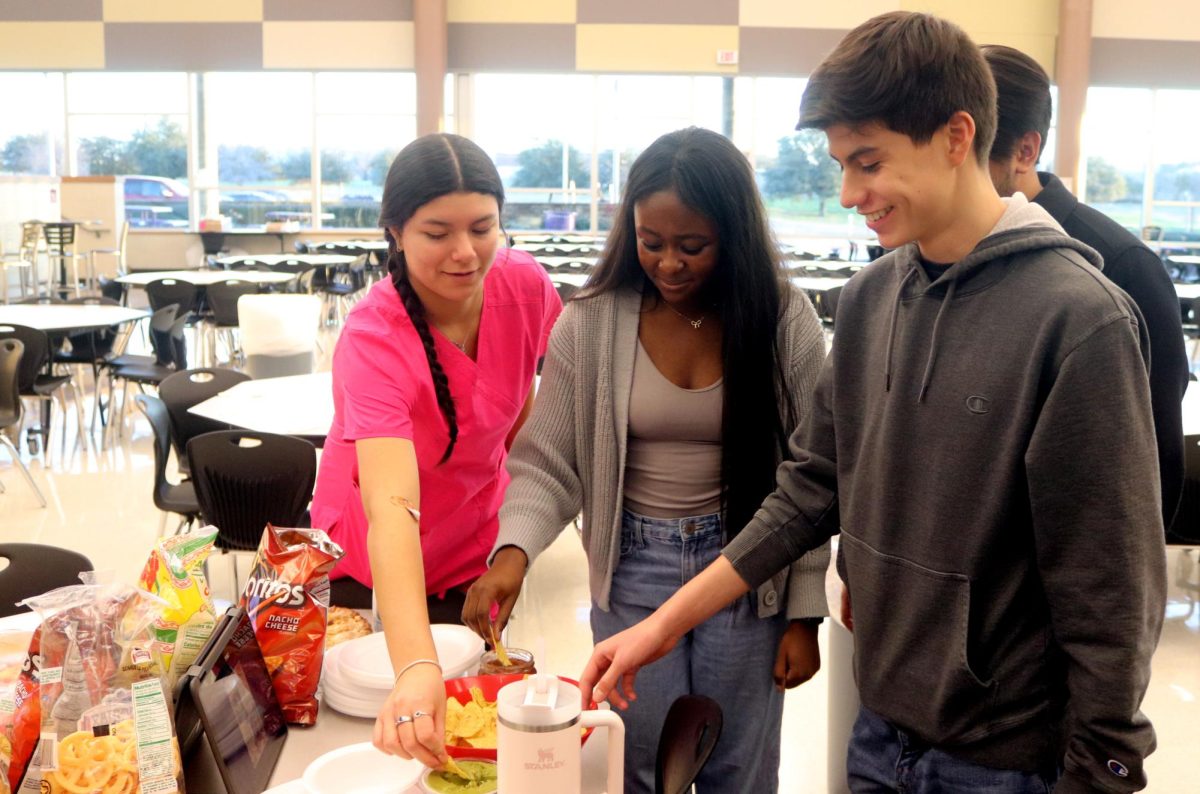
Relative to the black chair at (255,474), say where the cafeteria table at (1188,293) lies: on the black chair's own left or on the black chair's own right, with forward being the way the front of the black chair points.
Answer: on the black chair's own right

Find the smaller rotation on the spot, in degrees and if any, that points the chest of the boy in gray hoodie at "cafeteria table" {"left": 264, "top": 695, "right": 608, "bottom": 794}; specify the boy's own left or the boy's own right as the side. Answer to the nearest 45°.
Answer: approximately 45° to the boy's own right

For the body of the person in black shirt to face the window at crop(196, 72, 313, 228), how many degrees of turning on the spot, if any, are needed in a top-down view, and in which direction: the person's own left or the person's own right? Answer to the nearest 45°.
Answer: approximately 45° to the person's own right

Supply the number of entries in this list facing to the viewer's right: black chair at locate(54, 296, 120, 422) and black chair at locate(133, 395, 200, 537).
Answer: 1

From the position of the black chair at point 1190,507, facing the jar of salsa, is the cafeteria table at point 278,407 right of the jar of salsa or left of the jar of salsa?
right

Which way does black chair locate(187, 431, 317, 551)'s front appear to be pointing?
away from the camera

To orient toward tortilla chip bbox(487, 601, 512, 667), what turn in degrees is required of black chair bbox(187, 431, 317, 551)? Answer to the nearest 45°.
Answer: approximately 180°

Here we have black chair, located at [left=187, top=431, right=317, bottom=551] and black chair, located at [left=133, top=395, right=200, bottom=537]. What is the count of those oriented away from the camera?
1

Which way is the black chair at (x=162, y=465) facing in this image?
to the viewer's right

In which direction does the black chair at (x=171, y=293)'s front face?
away from the camera
